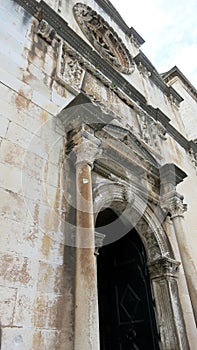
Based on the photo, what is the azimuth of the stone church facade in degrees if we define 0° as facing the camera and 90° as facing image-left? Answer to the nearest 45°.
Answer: approximately 315°
